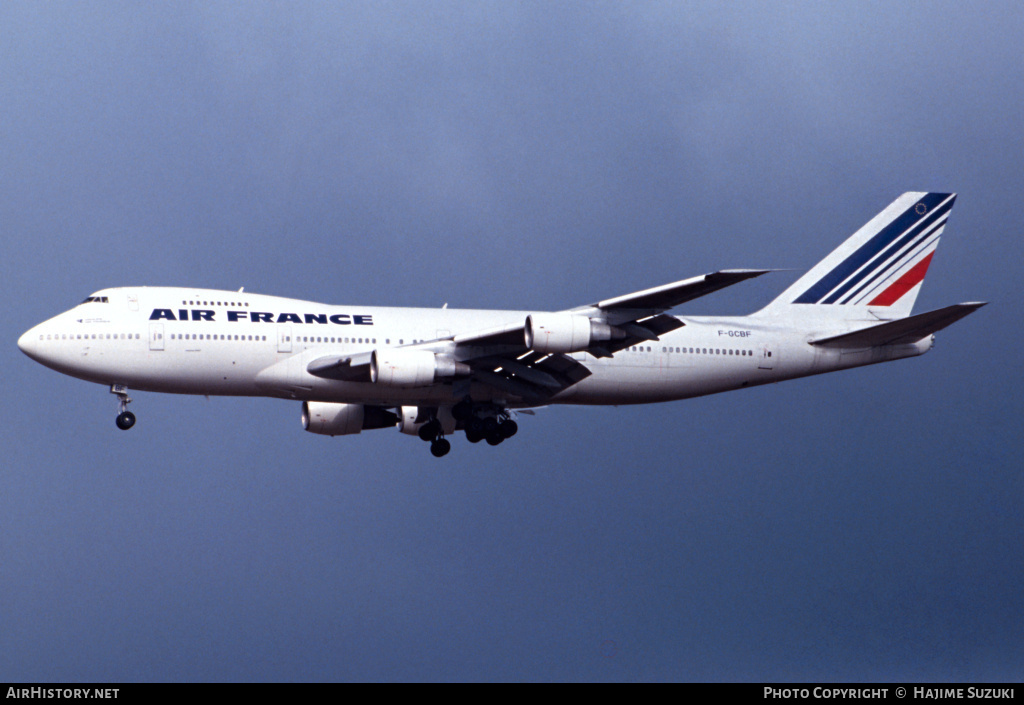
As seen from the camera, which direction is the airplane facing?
to the viewer's left
